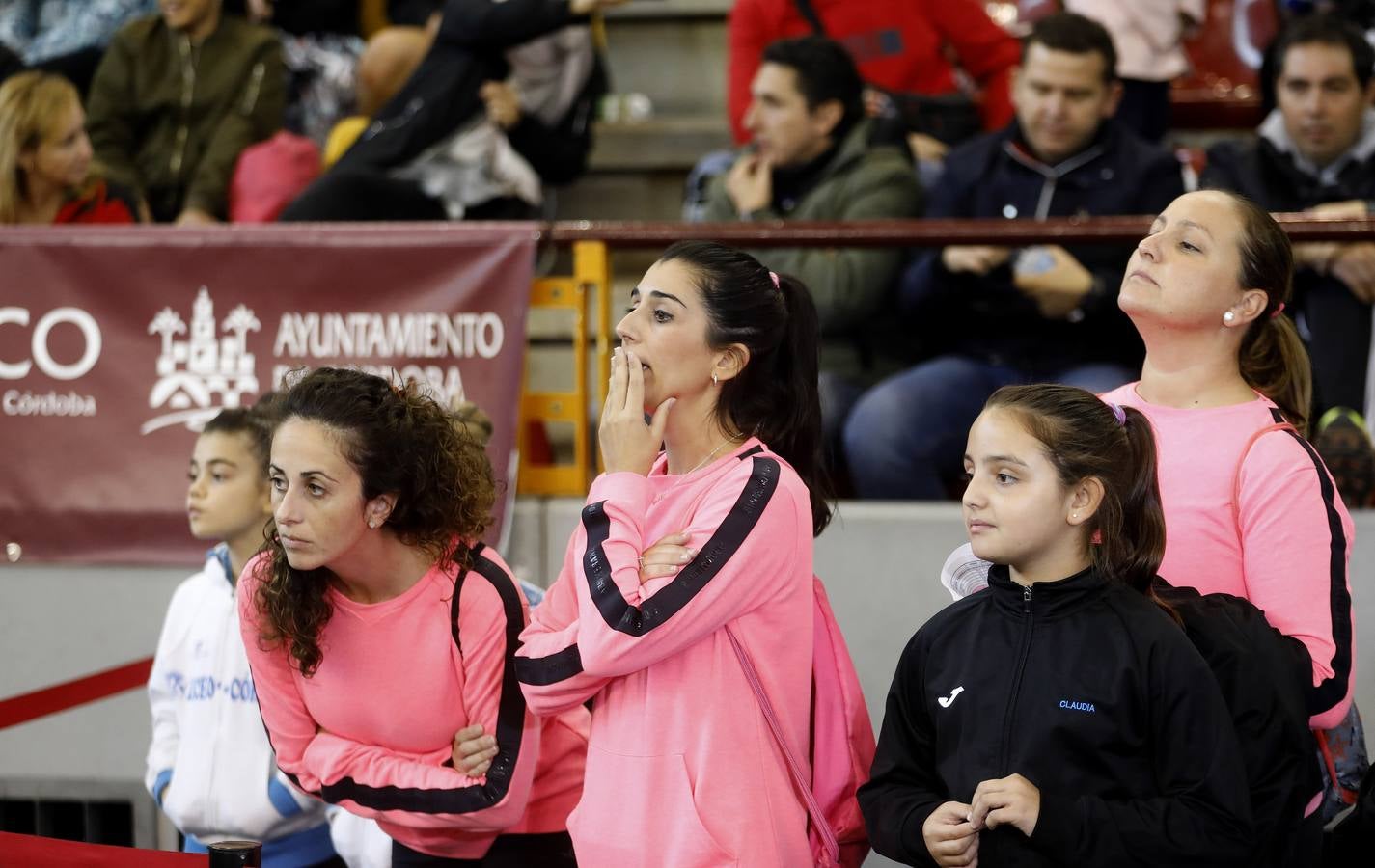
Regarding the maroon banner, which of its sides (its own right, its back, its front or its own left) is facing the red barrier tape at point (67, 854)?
front

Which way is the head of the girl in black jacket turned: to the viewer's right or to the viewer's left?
to the viewer's left

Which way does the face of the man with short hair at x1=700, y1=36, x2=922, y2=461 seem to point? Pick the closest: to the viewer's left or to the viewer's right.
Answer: to the viewer's left

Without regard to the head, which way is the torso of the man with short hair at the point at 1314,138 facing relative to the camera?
toward the camera

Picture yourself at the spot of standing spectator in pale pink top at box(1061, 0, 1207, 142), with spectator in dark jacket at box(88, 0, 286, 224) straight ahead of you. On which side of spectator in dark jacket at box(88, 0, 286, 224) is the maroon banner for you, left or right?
left

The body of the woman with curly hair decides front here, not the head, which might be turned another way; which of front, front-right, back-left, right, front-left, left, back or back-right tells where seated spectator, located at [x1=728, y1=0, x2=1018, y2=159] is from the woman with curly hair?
back

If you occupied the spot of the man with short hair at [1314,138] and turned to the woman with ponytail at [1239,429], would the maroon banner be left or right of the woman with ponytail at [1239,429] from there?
right

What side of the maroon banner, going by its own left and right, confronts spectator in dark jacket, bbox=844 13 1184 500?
left

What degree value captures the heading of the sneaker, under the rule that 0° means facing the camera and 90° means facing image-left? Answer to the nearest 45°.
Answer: approximately 0°

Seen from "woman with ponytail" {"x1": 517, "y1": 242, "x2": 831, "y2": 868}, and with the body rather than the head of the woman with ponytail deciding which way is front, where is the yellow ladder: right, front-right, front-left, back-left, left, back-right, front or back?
back-right

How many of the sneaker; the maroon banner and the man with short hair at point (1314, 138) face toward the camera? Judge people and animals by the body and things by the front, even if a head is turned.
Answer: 3

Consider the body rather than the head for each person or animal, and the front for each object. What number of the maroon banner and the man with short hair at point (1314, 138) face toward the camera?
2

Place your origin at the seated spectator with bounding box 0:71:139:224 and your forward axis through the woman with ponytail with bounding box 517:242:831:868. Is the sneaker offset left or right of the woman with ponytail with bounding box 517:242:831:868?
left

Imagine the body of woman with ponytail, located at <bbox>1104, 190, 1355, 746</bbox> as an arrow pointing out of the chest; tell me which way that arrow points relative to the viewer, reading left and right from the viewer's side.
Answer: facing the viewer and to the left of the viewer

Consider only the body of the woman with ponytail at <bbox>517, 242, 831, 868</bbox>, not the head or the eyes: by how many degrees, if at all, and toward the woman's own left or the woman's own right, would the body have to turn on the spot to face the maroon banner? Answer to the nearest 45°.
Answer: approximately 90° to the woman's own right

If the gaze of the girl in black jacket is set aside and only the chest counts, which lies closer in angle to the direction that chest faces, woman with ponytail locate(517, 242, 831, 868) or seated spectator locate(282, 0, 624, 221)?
the woman with ponytail

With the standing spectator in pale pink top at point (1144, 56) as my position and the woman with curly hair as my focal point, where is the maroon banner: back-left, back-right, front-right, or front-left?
front-right

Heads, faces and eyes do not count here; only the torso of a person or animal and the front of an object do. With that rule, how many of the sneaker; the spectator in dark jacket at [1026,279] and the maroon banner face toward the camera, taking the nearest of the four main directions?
3
